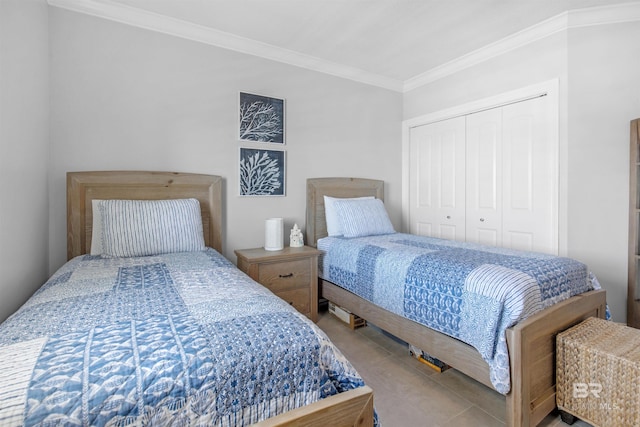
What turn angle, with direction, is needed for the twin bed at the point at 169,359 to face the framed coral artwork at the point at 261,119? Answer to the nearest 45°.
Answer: approximately 180°

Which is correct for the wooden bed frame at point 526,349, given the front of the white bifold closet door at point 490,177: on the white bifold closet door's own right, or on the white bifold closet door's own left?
on the white bifold closet door's own left

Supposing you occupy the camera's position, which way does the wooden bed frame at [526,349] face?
facing the viewer and to the right of the viewer

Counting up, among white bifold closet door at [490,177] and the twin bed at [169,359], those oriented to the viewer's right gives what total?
0

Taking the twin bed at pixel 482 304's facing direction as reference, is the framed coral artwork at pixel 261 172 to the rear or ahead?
to the rear

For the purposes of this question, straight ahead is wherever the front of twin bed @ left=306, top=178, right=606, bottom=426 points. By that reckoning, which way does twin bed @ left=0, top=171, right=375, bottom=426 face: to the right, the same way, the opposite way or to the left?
the same way

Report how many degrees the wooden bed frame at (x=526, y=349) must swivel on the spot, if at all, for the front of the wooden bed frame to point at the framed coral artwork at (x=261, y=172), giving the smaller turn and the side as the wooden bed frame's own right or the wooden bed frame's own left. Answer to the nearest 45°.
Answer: approximately 135° to the wooden bed frame's own right

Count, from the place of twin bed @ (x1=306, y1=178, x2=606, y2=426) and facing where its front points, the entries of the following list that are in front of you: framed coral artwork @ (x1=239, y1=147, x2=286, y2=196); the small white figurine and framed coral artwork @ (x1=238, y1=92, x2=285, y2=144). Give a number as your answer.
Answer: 0

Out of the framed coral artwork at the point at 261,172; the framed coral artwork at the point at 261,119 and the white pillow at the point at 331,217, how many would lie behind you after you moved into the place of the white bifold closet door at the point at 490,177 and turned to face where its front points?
0

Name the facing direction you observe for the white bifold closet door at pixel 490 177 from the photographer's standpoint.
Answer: facing the viewer and to the left of the viewer

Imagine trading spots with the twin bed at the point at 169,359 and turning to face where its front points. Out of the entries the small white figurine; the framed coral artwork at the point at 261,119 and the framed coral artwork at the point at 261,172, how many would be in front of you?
0

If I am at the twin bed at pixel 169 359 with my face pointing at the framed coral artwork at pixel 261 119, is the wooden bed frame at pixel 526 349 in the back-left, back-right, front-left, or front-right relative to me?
front-right

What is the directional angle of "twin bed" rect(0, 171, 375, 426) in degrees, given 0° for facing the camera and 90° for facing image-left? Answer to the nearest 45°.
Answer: approximately 0°

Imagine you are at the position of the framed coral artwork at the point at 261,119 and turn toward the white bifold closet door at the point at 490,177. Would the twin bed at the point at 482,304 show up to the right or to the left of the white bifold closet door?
right

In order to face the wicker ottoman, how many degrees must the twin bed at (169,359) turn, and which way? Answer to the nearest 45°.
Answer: approximately 90° to its left

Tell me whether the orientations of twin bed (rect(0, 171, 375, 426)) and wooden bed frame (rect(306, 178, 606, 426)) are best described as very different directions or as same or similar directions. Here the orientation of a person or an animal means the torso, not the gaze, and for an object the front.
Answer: same or similar directions

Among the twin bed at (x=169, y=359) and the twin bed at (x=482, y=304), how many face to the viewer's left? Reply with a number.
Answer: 0
